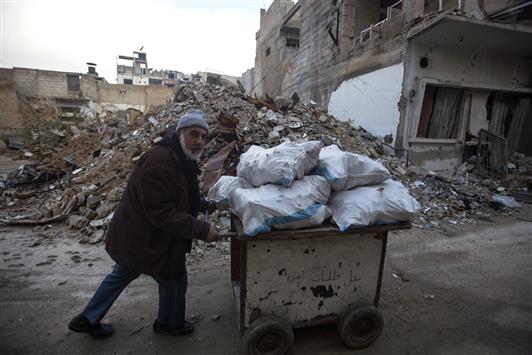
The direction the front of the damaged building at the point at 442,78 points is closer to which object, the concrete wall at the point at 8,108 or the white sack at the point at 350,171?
the white sack

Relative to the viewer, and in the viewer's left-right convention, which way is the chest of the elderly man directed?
facing to the right of the viewer

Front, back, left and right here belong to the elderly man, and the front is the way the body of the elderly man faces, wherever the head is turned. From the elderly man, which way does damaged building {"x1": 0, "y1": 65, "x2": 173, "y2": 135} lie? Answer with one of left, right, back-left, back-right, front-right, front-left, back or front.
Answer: left

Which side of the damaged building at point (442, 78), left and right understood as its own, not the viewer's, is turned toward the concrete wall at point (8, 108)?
right

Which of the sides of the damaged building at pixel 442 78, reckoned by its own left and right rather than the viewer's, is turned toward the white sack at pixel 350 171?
front

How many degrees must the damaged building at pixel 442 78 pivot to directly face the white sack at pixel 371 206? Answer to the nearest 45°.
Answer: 0° — it already faces it

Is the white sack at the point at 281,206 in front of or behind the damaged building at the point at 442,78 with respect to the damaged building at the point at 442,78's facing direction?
in front

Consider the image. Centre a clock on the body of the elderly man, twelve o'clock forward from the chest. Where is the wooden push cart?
The wooden push cart is roughly at 1 o'clock from the elderly man.

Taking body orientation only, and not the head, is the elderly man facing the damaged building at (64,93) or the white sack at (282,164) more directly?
the white sack

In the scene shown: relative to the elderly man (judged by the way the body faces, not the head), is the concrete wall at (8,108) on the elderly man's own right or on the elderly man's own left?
on the elderly man's own left

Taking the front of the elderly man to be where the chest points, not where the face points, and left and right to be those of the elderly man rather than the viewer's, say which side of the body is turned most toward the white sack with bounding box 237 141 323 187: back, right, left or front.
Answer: front

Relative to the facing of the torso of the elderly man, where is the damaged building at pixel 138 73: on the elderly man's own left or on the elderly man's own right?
on the elderly man's own left

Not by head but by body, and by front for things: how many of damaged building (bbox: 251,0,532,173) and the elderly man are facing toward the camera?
1

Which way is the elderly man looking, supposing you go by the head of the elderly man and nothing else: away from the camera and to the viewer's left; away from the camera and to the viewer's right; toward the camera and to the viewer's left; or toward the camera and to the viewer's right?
toward the camera and to the viewer's right
